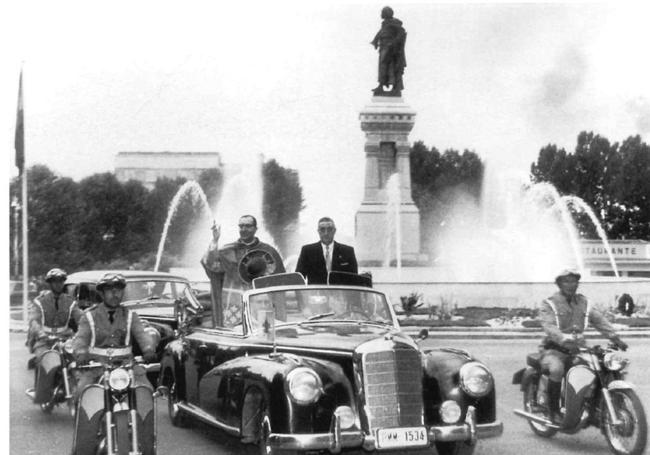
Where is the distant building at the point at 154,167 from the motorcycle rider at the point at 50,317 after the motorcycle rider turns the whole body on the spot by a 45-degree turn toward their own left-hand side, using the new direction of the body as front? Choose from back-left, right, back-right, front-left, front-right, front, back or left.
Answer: back-left

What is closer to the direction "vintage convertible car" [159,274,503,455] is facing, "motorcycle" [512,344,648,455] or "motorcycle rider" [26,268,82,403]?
the motorcycle

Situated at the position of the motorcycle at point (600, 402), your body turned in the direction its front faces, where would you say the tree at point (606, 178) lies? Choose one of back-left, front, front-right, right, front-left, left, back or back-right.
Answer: back-left

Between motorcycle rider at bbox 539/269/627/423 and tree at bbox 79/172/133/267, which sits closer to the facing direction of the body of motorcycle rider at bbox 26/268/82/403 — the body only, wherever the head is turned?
the motorcycle rider

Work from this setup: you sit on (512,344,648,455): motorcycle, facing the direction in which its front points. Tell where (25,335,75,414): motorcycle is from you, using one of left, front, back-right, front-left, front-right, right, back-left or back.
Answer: back-right

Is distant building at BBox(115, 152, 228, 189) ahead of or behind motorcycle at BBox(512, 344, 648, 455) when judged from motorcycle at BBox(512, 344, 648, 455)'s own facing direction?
behind

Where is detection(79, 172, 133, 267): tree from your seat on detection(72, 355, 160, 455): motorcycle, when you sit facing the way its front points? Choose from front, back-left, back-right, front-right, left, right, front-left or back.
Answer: back

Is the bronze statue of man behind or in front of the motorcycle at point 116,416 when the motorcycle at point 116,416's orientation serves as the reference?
behind

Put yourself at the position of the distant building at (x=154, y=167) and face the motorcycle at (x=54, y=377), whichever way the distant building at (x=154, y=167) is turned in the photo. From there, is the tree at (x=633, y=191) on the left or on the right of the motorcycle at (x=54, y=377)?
left

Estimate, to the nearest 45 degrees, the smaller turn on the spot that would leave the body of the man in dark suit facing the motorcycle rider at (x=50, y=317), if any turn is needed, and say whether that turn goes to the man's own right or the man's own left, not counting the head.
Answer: approximately 90° to the man's own right

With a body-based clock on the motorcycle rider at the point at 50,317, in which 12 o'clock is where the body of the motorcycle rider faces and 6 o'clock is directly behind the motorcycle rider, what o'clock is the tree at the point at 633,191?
The tree is roughly at 8 o'clock from the motorcycle rider.

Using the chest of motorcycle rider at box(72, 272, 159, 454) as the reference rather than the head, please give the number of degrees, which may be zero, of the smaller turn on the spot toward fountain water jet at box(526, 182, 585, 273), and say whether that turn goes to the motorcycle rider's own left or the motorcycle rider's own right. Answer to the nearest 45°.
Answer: approximately 135° to the motorcycle rider's own left

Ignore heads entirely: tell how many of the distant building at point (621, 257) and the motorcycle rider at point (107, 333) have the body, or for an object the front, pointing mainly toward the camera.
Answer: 2
